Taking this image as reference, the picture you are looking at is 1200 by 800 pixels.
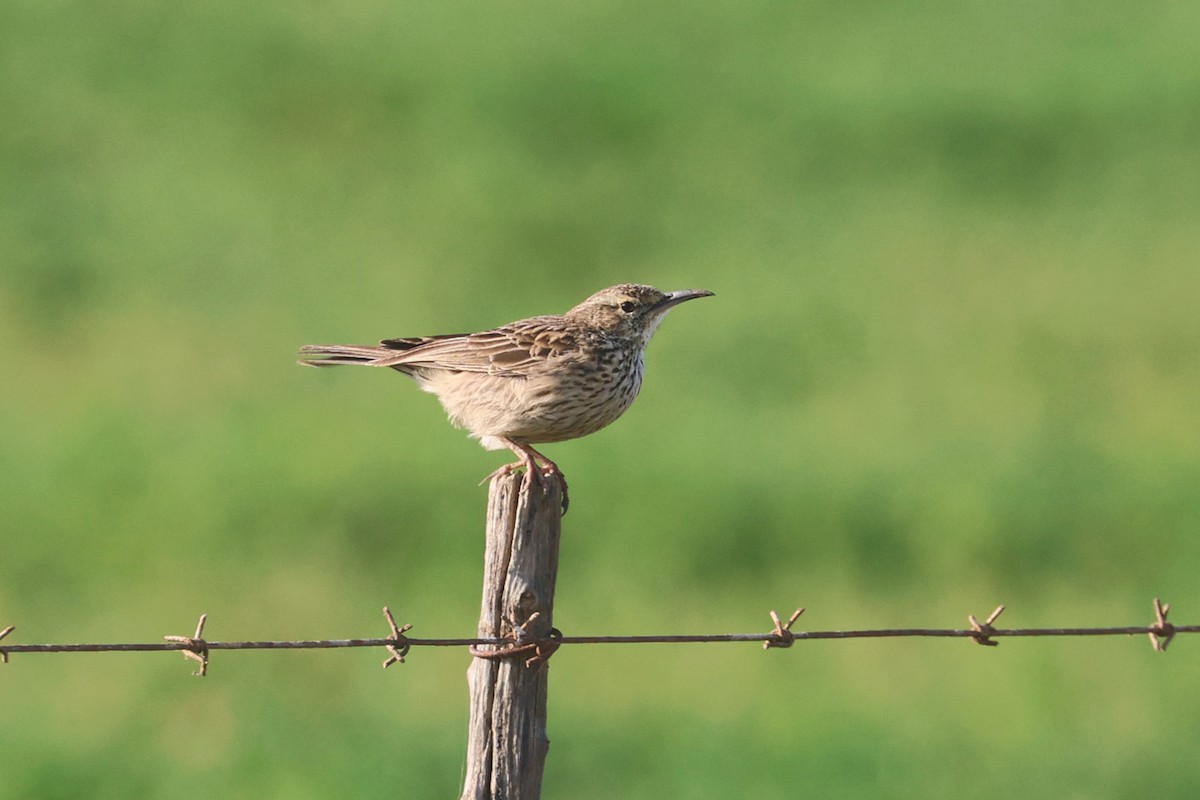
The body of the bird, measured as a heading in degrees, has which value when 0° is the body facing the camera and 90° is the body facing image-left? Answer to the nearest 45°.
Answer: approximately 270°
